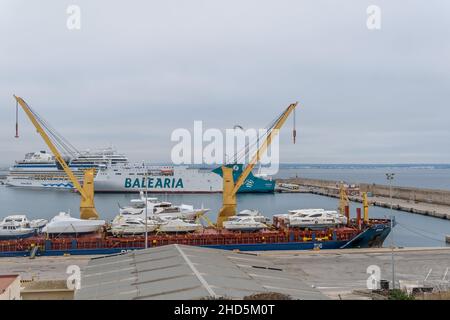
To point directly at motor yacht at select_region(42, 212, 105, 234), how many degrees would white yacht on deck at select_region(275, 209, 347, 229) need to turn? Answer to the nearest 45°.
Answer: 0° — it already faces it

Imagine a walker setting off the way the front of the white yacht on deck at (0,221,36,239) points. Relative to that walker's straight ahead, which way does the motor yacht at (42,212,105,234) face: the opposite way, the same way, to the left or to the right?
the same way

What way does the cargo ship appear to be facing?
to the viewer's right

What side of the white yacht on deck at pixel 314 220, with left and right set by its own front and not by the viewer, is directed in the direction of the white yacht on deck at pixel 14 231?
back
